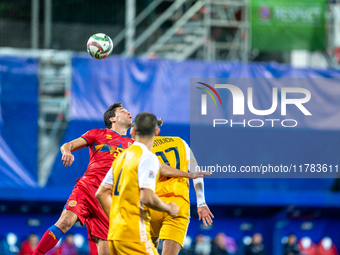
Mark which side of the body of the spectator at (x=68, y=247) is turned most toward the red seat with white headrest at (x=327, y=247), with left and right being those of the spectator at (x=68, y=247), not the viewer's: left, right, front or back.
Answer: left

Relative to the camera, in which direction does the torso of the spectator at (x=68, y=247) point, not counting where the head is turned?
toward the camera

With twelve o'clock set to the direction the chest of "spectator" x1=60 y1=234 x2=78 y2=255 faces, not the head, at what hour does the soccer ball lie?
The soccer ball is roughly at 12 o'clock from the spectator.

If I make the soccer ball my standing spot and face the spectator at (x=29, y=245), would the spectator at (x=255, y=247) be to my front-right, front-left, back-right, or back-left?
front-right

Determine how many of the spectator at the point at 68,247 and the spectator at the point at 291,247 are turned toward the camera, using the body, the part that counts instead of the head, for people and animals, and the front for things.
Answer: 2

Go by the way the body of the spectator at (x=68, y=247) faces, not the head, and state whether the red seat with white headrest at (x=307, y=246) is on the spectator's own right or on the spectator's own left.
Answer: on the spectator's own left

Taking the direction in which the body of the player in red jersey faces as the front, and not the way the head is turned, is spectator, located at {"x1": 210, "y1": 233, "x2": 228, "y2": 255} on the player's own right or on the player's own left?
on the player's own left

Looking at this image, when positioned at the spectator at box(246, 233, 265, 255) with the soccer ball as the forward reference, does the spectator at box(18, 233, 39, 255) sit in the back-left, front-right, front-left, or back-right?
front-right

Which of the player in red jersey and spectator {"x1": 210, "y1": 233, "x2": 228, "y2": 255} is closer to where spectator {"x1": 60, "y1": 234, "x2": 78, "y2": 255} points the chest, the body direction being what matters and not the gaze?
the player in red jersey

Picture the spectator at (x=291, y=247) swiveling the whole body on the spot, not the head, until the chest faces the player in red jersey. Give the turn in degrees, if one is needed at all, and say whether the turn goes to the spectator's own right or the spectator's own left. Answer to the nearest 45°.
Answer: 0° — they already face them

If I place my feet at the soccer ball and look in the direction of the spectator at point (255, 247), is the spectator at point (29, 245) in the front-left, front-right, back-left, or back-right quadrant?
front-left

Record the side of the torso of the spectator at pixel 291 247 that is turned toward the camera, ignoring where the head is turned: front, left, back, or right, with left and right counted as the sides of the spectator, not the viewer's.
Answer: front

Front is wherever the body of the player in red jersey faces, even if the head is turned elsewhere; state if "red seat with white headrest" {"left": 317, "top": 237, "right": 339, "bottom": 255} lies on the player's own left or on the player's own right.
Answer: on the player's own left

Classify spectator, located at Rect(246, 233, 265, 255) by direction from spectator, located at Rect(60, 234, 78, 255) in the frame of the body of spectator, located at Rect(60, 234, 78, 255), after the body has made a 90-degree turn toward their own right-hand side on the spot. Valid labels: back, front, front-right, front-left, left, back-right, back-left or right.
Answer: back
